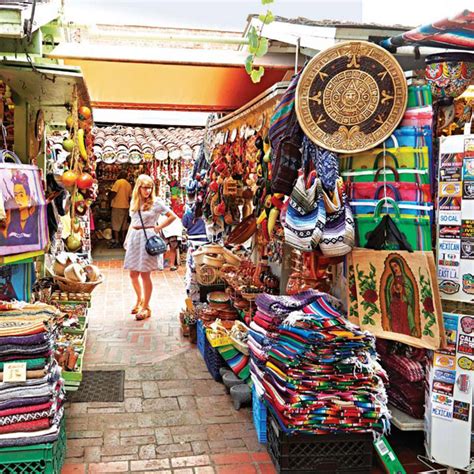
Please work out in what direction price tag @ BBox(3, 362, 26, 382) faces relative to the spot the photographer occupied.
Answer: facing the viewer

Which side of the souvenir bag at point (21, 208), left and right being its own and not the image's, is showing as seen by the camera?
front

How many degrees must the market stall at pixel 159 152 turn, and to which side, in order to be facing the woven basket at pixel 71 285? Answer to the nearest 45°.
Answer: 0° — it already faces it

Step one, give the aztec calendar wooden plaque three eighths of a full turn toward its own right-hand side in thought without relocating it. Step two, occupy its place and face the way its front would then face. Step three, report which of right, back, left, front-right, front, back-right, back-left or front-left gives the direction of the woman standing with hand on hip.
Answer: front

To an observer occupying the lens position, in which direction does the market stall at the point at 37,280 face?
facing the viewer and to the right of the viewer

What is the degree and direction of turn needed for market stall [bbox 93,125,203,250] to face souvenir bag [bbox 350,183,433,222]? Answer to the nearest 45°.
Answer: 0° — it already faces it

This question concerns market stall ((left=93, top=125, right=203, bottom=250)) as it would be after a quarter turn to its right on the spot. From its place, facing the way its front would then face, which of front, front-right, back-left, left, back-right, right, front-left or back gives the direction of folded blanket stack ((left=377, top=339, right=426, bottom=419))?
left

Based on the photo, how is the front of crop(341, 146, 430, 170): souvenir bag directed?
toward the camera

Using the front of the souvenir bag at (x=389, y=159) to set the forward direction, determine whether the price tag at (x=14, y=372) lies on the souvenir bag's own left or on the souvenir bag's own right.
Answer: on the souvenir bag's own right

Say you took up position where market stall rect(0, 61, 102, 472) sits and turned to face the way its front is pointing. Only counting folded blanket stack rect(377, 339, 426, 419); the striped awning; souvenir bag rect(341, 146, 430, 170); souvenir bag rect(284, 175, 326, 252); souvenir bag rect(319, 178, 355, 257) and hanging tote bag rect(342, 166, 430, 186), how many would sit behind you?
0

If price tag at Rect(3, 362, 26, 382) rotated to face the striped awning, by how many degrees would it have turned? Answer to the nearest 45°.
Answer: approximately 90° to its left

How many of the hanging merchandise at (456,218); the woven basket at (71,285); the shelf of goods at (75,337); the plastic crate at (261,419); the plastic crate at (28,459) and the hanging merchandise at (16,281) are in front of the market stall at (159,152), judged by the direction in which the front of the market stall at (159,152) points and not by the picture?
6

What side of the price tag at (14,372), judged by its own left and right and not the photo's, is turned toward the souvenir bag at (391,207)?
left

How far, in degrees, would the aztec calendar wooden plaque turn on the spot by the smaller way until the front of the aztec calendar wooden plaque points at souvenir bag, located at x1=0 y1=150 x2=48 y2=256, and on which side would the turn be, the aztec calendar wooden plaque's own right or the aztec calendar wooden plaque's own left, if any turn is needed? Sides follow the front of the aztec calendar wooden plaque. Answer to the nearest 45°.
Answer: approximately 90° to the aztec calendar wooden plaque's own right

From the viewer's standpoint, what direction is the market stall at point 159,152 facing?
toward the camera
